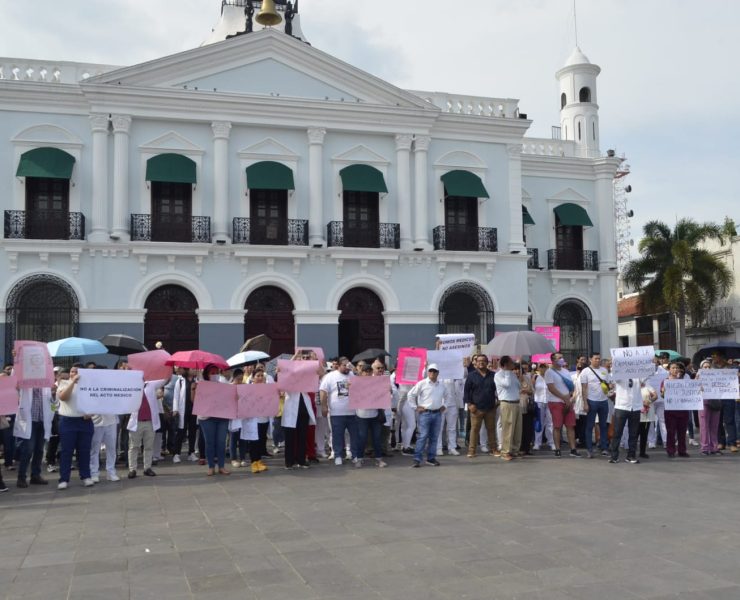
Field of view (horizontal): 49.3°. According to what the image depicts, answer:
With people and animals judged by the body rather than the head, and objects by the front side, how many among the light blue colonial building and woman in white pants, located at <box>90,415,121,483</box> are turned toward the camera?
2

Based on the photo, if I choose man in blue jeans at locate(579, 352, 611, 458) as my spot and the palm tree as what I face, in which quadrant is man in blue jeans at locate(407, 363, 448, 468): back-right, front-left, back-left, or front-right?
back-left

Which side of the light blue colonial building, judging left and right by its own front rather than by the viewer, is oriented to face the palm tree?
left

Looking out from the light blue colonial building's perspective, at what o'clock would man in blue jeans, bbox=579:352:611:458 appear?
The man in blue jeans is roughly at 11 o'clock from the light blue colonial building.

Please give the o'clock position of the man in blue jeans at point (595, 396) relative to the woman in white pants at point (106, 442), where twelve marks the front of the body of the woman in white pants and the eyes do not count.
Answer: The man in blue jeans is roughly at 9 o'clock from the woman in white pants.

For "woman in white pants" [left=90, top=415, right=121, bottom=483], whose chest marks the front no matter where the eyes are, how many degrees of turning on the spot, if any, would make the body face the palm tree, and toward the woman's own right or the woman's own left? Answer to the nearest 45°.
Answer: approximately 135° to the woman's own left

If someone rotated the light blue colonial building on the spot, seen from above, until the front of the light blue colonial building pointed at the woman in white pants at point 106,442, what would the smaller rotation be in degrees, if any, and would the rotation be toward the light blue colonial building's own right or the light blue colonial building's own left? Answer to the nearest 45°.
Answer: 0° — it already faces them

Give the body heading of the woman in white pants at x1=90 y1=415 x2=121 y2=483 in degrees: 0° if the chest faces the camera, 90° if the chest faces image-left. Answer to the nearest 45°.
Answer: approximately 0°

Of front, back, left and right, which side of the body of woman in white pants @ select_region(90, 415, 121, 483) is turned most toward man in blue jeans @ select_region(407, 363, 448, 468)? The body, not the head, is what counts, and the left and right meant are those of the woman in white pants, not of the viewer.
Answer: left

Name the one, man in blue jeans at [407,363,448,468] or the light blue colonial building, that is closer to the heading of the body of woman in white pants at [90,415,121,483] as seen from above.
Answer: the man in blue jeans
